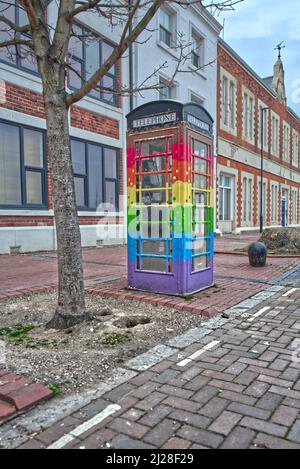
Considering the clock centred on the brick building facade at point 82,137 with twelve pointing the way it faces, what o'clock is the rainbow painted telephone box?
The rainbow painted telephone box is roughly at 1 o'clock from the brick building facade.

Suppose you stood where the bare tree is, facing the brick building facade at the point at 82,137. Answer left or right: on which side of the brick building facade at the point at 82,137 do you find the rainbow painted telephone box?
right

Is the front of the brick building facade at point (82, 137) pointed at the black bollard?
yes

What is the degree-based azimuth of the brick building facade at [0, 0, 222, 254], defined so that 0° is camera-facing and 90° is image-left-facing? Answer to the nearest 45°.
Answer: approximately 315°

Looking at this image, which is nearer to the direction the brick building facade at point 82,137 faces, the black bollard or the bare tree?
the black bollard

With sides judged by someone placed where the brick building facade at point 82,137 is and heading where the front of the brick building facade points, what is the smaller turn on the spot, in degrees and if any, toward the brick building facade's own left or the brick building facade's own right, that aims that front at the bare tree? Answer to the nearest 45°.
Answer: approximately 45° to the brick building facade's own right
